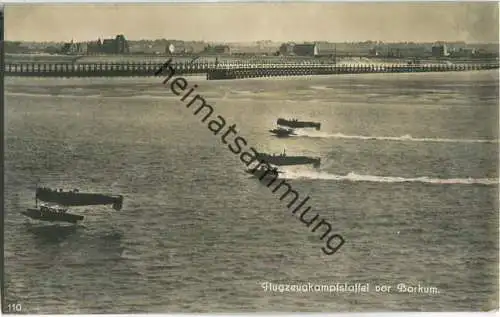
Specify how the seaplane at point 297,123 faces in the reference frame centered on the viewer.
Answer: facing to the left of the viewer

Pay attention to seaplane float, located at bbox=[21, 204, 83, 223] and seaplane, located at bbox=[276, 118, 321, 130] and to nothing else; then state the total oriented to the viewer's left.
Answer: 2

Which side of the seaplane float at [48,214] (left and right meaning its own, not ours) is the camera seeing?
left

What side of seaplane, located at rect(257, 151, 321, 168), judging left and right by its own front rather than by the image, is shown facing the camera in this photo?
left

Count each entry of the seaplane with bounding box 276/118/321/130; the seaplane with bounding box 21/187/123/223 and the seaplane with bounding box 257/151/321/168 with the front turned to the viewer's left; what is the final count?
3

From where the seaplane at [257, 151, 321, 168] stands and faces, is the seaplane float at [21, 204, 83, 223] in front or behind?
in front

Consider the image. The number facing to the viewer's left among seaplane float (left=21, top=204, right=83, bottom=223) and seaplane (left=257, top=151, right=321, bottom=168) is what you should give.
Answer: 2

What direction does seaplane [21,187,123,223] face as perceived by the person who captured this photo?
facing to the left of the viewer
